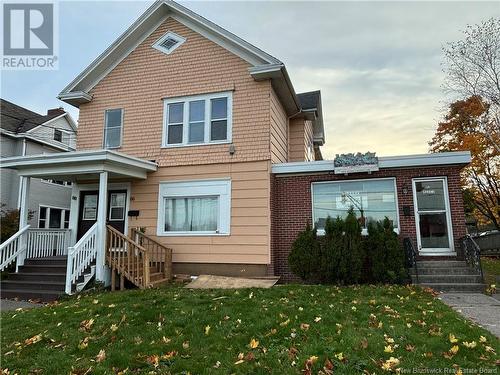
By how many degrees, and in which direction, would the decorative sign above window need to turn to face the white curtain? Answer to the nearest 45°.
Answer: approximately 90° to its right

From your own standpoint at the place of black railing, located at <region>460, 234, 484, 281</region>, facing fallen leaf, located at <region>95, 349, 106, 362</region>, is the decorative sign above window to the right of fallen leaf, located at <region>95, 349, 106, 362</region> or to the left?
right

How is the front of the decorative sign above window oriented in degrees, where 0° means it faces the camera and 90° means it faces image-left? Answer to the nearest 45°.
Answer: approximately 0°

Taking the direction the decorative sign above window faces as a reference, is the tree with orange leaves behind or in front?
behind

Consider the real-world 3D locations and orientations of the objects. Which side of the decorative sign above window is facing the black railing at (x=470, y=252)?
left

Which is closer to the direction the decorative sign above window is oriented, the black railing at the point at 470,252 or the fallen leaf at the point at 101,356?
the fallen leaf

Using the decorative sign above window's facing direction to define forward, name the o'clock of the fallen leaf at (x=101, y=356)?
The fallen leaf is roughly at 1 o'clock from the decorative sign above window.
